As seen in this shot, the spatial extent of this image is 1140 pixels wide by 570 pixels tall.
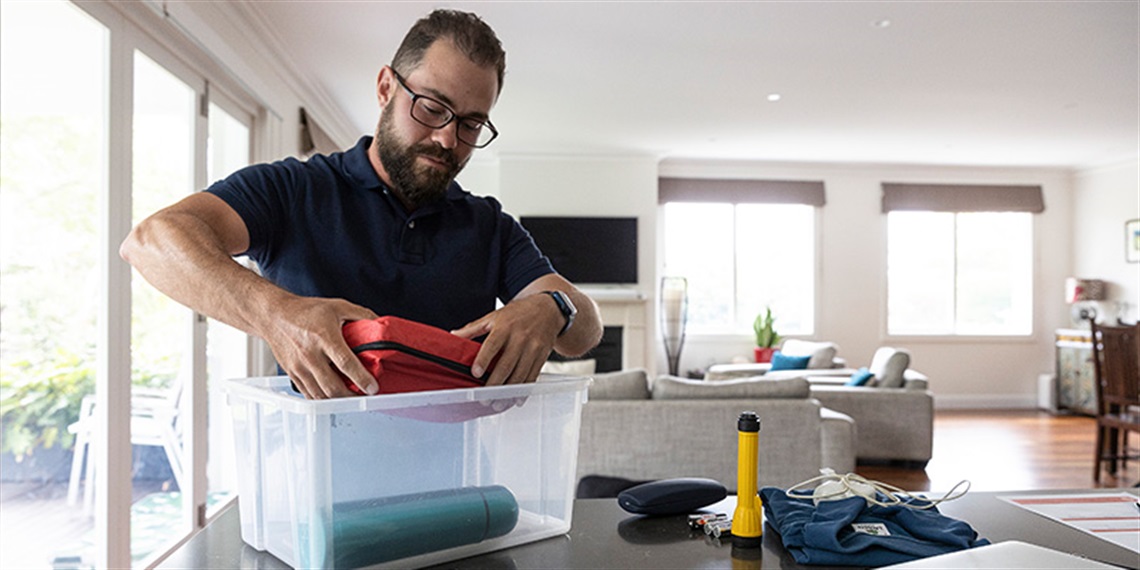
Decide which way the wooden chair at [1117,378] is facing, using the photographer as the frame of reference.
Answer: facing away from the viewer and to the right of the viewer

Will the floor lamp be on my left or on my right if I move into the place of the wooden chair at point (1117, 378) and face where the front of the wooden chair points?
on my left

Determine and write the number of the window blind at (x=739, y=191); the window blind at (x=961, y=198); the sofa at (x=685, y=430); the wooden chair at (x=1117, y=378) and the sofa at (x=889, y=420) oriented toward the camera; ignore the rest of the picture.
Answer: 2

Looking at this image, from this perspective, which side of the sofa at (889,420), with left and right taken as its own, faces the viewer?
left

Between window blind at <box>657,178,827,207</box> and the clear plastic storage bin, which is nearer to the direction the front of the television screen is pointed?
the clear plastic storage bin

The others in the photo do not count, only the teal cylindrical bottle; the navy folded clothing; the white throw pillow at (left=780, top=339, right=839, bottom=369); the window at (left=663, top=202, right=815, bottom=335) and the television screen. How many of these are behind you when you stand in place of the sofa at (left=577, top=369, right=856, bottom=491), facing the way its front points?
2

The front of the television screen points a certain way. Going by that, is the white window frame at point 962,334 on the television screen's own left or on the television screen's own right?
on the television screen's own left

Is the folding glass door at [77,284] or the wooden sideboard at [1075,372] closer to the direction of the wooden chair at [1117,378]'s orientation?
the wooden sideboard

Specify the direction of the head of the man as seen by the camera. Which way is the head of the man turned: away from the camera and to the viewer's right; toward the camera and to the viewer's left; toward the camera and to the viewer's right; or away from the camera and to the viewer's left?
toward the camera and to the viewer's right

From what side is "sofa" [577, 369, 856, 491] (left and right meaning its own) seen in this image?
back

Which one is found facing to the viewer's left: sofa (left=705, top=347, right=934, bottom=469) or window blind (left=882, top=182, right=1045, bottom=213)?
the sofa

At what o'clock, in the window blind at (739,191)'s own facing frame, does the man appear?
The man is roughly at 12 o'clock from the window blind.
